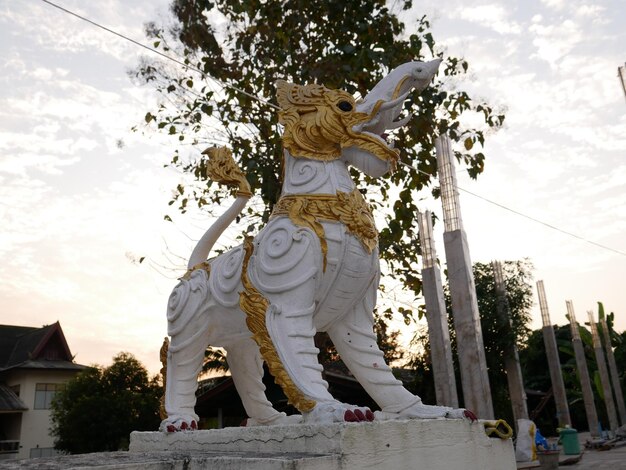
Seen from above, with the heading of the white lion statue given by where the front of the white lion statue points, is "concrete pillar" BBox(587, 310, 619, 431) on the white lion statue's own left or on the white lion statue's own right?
on the white lion statue's own left

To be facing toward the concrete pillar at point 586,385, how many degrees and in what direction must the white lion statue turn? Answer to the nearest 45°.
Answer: approximately 90° to its left

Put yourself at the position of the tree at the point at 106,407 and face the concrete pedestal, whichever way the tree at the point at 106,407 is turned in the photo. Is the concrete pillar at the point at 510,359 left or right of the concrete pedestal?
left

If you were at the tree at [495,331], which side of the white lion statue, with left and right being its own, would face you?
left

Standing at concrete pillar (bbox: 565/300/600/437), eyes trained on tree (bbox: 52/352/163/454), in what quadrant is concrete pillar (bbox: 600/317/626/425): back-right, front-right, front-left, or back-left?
back-right

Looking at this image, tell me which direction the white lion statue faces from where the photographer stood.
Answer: facing the viewer and to the right of the viewer

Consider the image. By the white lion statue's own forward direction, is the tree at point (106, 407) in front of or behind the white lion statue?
behind

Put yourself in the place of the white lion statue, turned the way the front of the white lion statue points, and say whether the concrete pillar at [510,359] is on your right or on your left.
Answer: on your left

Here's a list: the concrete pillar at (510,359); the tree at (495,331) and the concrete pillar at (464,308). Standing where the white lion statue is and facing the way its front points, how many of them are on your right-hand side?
0

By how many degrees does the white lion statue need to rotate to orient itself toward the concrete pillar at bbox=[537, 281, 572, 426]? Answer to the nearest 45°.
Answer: approximately 90° to its left
